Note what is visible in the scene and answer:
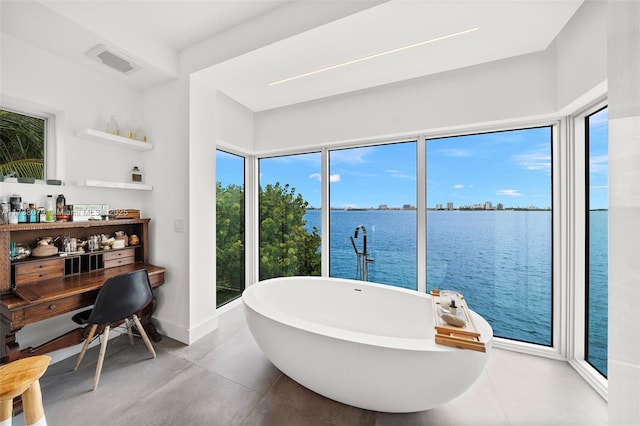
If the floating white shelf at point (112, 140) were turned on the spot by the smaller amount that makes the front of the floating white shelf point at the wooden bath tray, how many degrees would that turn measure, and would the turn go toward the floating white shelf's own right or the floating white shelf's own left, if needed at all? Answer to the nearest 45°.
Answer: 0° — it already faces it

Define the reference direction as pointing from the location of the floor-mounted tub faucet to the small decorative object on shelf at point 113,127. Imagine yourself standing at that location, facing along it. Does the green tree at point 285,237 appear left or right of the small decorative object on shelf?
right

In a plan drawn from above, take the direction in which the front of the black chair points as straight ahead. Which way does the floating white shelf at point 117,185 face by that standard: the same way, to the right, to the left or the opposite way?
the opposite way

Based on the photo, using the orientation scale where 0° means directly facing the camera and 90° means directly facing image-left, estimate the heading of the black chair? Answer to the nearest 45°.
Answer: approximately 135°

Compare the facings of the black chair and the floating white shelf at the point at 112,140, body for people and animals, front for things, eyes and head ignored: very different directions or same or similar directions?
very different directions

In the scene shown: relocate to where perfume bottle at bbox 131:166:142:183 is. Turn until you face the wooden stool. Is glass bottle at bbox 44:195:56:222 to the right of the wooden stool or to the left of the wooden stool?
right

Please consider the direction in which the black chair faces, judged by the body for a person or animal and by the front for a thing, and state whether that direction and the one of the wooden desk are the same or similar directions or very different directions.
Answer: very different directions

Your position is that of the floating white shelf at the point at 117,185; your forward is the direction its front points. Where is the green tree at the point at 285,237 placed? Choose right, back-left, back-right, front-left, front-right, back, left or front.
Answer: front-left

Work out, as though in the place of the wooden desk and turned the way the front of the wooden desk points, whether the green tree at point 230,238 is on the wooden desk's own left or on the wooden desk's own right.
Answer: on the wooden desk's own left

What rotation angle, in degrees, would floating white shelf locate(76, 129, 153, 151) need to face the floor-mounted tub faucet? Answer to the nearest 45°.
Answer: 0° — it already faces it

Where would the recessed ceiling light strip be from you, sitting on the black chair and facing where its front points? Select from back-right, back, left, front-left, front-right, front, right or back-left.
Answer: back
